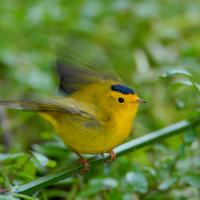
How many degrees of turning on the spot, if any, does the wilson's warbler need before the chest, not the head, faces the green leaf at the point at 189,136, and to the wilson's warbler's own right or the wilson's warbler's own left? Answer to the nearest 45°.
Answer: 0° — it already faces it

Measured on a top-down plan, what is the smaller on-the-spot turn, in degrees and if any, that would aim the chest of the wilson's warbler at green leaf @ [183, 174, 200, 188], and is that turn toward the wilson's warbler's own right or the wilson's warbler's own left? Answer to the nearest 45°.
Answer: approximately 45° to the wilson's warbler's own left

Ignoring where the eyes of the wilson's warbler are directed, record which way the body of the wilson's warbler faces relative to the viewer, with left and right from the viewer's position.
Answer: facing to the right of the viewer
